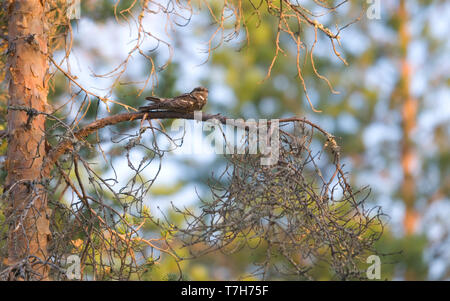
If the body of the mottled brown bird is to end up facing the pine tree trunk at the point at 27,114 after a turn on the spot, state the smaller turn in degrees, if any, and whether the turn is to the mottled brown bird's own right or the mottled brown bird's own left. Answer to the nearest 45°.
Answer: approximately 180°

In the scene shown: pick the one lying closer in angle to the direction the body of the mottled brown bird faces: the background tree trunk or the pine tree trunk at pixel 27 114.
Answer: the background tree trunk

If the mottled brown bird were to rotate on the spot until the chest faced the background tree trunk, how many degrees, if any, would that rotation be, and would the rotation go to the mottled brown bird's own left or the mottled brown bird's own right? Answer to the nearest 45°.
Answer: approximately 45° to the mottled brown bird's own left

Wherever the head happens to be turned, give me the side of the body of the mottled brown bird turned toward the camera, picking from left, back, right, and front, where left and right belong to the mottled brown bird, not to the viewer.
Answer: right

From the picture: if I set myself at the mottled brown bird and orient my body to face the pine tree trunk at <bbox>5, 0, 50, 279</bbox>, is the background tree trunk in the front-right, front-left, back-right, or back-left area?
back-right
